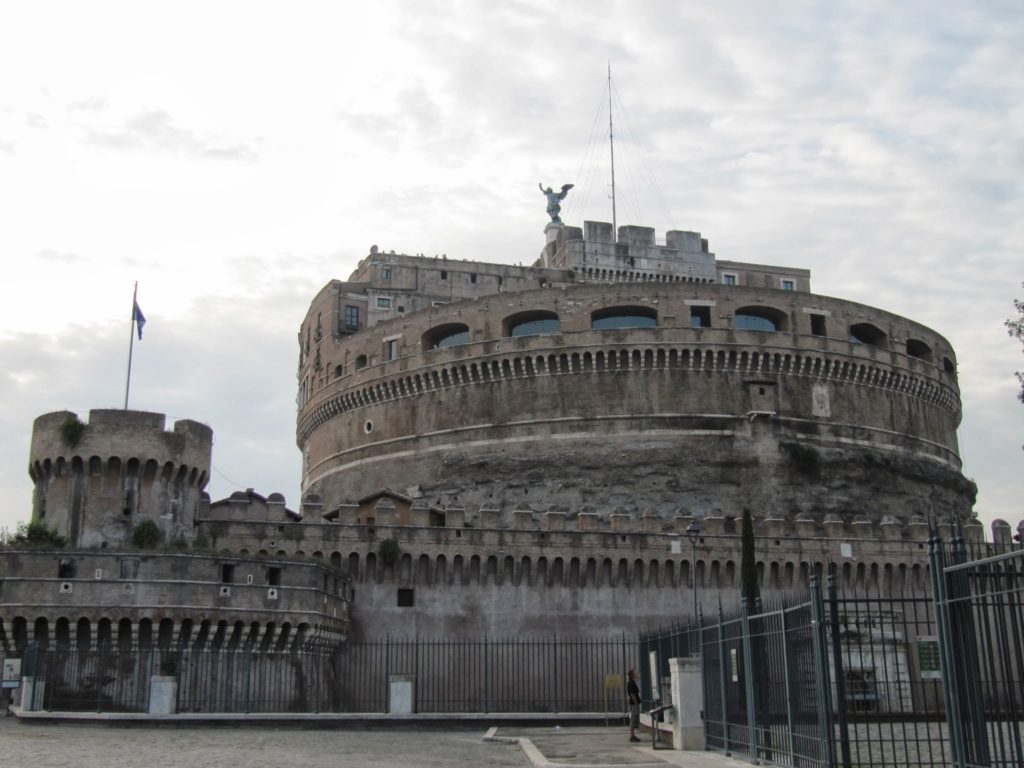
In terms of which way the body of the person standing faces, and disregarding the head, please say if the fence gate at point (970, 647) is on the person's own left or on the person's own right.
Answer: on the person's own right

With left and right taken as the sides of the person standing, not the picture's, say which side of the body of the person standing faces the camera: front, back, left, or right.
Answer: right

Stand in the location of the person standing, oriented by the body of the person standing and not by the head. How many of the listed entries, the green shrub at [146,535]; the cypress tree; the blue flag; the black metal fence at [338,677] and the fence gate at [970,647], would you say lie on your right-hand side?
1

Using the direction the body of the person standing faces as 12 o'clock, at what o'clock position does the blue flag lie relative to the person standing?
The blue flag is roughly at 7 o'clock from the person standing.

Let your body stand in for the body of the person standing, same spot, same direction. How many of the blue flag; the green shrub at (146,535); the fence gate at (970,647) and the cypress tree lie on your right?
1

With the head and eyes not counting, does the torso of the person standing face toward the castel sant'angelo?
no

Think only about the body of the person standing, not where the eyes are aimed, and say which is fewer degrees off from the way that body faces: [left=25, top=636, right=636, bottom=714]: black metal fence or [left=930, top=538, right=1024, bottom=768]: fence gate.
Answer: the fence gate

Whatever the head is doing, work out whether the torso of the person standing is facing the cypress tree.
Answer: no

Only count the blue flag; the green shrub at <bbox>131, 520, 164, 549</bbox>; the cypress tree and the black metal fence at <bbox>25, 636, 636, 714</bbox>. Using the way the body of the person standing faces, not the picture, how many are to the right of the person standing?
0

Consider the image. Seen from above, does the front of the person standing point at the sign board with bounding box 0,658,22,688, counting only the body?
no

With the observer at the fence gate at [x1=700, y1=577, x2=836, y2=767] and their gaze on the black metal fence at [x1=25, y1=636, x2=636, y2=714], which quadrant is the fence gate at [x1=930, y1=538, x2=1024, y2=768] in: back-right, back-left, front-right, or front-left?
back-left

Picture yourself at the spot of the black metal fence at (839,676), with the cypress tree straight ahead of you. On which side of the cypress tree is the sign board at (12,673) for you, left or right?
left

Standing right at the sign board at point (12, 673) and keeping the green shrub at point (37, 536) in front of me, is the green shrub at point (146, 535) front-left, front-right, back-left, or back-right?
front-right

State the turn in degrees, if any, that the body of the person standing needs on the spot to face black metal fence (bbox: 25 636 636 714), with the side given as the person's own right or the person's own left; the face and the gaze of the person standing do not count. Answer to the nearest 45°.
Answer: approximately 135° to the person's own left

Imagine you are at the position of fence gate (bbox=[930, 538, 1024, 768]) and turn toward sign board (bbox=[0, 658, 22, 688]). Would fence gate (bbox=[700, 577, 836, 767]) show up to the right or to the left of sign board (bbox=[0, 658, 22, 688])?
right
